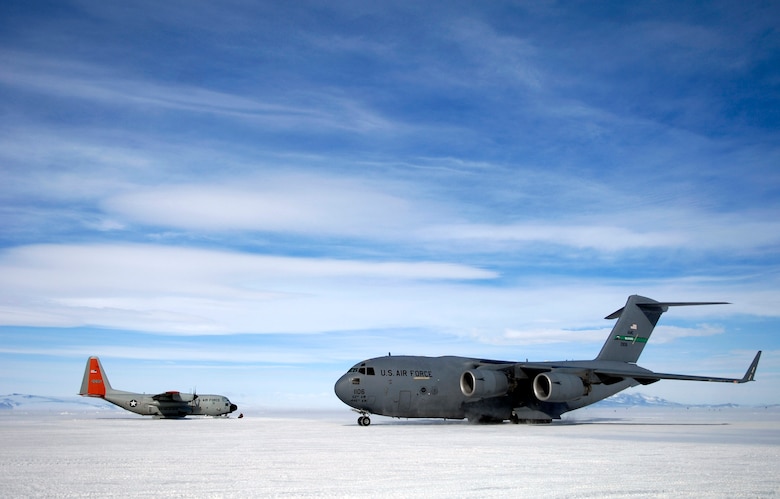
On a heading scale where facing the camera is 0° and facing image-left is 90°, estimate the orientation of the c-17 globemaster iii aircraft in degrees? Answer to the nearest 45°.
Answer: approximately 45°

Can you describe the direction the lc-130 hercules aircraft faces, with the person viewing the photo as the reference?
facing to the right of the viewer

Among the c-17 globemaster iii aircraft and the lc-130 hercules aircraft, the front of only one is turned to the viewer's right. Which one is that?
the lc-130 hercules aircraft

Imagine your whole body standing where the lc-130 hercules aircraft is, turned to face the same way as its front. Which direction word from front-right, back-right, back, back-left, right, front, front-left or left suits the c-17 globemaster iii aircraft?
front-right

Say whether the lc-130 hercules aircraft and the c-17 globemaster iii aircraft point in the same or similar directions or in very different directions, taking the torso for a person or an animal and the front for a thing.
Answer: very different directions

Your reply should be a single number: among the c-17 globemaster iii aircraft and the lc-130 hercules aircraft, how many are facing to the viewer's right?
1
